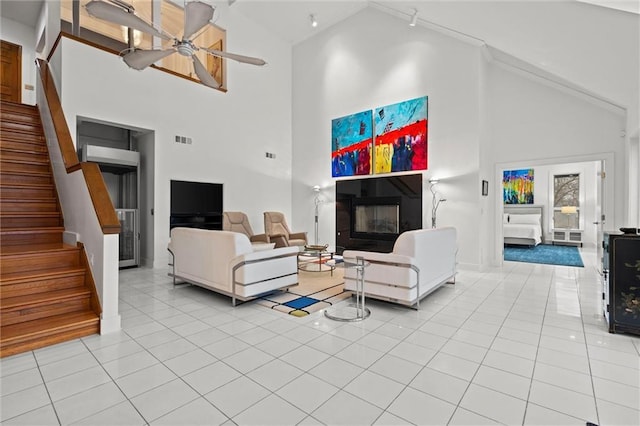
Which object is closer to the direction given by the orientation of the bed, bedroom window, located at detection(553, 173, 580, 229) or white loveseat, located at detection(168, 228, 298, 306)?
the white loveseat

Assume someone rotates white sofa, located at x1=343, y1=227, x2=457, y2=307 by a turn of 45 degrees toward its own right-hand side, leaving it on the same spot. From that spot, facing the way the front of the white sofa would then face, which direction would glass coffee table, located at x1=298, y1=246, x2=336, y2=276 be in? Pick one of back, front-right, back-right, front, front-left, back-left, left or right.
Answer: front-left

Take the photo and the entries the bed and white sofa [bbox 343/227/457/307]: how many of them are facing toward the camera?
1

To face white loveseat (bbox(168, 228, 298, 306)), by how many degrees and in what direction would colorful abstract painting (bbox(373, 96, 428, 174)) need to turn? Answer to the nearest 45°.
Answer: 0° — it already faces it

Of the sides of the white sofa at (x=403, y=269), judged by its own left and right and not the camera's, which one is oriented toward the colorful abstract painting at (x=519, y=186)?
right

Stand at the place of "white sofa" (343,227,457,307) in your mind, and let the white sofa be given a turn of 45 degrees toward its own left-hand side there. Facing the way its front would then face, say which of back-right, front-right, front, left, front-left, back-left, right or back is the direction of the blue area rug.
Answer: back-right

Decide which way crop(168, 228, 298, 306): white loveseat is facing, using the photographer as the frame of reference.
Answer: facing away from the viewer and to the right of the viewer

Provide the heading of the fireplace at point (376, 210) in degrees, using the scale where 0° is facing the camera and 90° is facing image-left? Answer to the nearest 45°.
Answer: approximately 45°

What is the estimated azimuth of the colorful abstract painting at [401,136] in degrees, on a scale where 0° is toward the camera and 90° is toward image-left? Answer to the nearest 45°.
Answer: approximately 45°

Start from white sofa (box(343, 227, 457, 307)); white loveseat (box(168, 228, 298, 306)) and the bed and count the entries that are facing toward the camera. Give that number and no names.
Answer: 1

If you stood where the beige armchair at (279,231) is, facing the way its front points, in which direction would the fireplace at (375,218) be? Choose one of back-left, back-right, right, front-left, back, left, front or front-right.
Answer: front-left

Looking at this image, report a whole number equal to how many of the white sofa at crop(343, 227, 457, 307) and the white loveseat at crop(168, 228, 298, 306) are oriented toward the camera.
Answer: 0

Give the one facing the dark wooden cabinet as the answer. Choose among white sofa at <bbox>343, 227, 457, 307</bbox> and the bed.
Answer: the bed

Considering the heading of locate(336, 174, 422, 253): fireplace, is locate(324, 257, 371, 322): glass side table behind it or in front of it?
in front

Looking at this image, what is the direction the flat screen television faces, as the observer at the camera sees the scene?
facing the viewer and to the right of the viewer

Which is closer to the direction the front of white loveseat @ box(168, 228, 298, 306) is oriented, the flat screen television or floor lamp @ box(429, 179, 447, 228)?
the floor lamp
